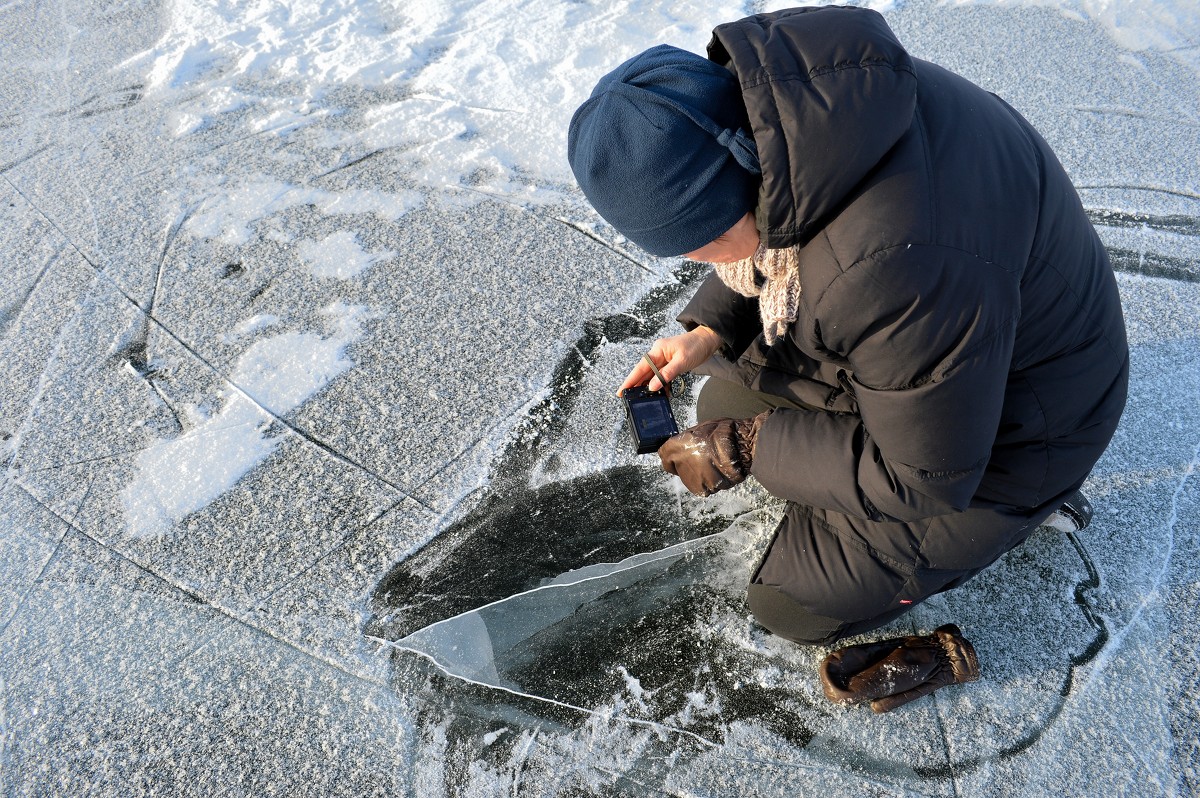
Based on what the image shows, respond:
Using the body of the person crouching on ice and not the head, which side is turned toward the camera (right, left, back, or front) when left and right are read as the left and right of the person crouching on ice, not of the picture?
left
